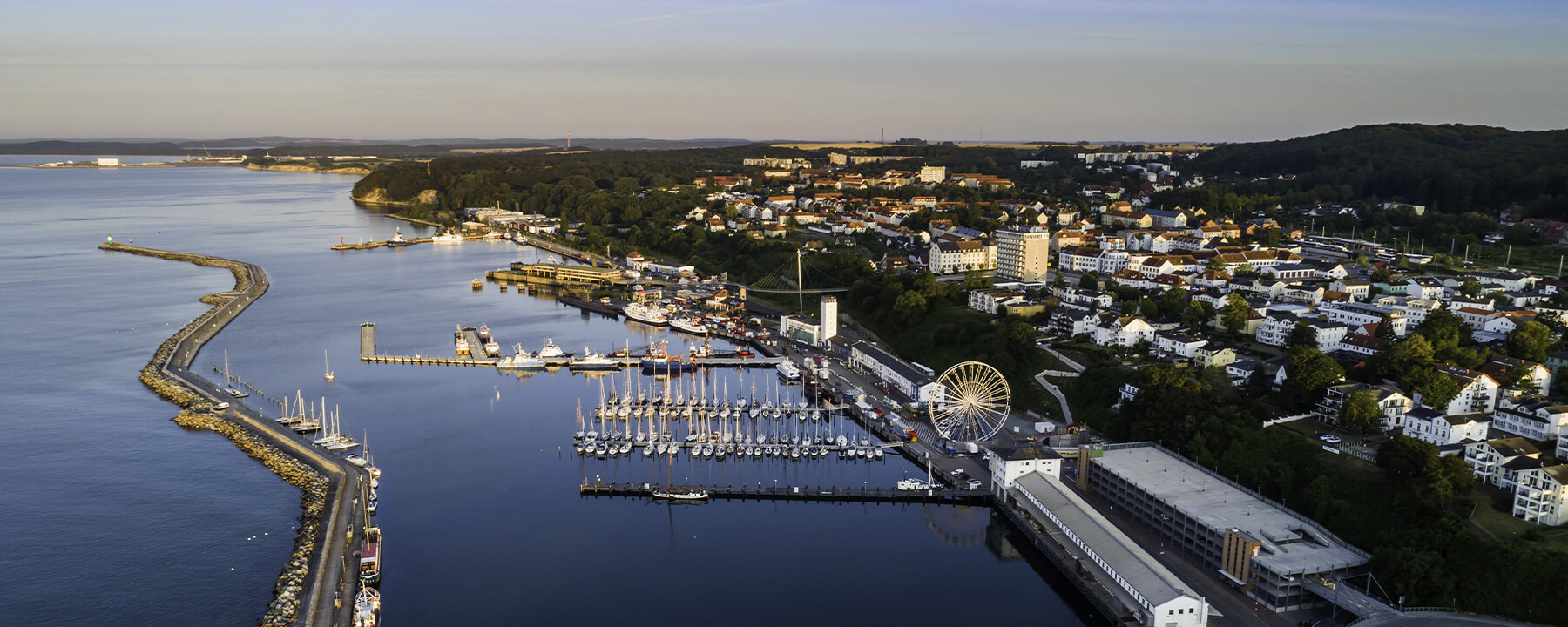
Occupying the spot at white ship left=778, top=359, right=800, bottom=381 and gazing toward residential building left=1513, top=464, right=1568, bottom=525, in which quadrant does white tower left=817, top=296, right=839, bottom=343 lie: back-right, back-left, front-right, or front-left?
back-left

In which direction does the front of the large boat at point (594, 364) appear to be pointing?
to the viewer's left

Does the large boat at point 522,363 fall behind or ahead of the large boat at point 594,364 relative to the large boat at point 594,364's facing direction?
ahead

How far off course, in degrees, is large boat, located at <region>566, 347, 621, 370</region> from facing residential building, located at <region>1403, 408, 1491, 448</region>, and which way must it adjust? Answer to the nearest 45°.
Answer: approximately 45° to its right

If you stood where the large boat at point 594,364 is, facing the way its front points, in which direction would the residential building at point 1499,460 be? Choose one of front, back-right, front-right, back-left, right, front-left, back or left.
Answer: back-left

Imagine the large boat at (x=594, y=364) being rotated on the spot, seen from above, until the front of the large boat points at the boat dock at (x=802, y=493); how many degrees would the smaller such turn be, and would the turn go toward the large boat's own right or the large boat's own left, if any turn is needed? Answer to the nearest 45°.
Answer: approximately 90° to the large boat's own left

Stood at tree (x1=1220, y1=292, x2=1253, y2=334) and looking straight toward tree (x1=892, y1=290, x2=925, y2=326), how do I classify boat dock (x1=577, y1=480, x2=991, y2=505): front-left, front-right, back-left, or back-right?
front-left

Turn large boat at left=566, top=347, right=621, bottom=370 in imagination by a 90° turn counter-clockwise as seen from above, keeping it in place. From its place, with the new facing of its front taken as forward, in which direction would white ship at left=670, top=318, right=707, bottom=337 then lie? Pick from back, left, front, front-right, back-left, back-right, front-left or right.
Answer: front-right

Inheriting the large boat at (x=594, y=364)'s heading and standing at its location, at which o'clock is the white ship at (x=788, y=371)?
The white ship is roughly at 7 o'clock from the large boat.

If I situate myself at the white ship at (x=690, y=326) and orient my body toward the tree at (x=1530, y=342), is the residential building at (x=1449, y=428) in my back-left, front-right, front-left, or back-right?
front-right

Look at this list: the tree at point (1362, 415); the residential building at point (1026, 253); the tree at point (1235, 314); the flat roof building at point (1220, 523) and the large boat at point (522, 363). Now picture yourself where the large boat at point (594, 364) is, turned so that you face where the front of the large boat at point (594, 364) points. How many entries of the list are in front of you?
1

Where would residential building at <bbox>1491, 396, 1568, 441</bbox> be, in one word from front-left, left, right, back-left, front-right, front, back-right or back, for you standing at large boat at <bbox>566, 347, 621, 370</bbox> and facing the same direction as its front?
front-right
